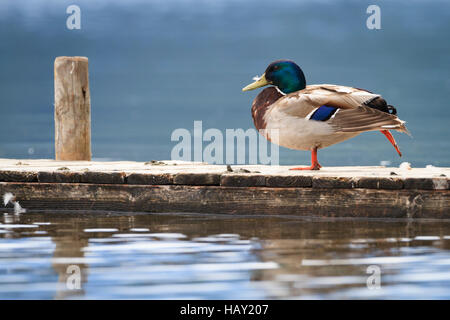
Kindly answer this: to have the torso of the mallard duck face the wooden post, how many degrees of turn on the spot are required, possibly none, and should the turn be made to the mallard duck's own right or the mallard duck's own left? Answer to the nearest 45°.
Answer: approximately 45° to the mallard duck's own right

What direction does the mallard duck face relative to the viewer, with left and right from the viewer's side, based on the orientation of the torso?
facing to the left of the viewer
